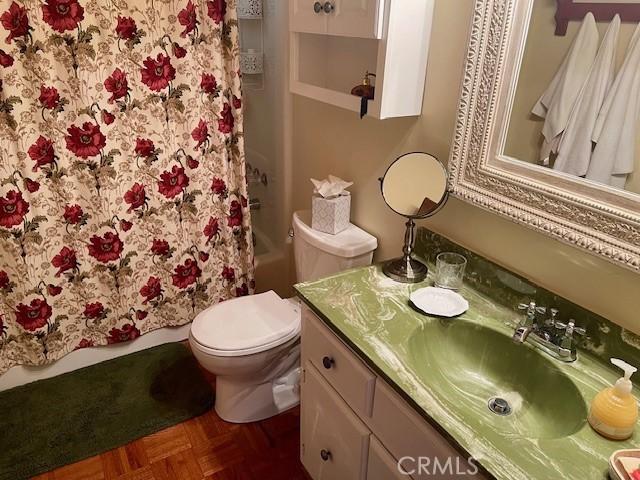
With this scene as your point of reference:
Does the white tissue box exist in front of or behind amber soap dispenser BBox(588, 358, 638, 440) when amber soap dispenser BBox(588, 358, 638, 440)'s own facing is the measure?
in front

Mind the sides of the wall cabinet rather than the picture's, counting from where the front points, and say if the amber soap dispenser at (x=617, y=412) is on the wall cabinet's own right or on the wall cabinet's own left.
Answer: on the wall cabinet's own left

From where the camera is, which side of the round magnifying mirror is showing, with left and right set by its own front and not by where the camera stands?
front

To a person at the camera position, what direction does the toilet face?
facing the viewer and to the left of the viewer

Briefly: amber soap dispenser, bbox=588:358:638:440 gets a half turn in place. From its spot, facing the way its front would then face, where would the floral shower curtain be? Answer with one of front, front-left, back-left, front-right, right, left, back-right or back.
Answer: back

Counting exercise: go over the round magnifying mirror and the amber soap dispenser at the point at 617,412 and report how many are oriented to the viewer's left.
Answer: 1

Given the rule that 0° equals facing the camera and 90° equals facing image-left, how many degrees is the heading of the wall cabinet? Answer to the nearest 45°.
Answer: approximately 45°

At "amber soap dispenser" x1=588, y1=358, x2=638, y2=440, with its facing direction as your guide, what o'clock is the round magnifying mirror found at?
The round magnifying mirror is roughly at 1 o'clock from the amber soap dispenser.

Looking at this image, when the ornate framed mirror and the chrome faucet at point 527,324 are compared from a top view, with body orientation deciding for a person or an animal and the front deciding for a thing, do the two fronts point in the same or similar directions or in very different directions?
same or similar directions

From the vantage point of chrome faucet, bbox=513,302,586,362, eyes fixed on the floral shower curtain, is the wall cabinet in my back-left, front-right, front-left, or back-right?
front-right

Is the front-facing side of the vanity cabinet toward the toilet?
no

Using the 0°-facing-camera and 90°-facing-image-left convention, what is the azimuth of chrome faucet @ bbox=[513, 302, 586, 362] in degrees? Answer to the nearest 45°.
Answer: approximately 45°

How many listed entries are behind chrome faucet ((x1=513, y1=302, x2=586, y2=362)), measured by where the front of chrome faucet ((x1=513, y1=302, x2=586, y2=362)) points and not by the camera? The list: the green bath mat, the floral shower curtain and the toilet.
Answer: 0

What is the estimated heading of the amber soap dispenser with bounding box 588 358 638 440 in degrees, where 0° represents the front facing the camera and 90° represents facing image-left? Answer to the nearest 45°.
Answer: approximately 90°

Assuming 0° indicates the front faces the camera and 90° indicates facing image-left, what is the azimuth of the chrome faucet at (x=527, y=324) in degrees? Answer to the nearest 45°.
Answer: approximately 45°
